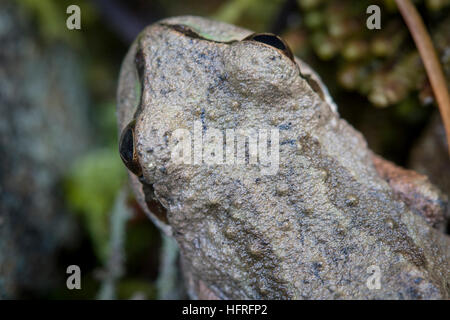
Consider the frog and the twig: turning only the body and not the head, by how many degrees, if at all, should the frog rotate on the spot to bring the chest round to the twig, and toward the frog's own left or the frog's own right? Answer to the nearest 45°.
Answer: approximately 90° to the frog's own right

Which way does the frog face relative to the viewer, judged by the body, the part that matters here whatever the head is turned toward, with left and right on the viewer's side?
facing away from the viewer and to the left of the viewer
